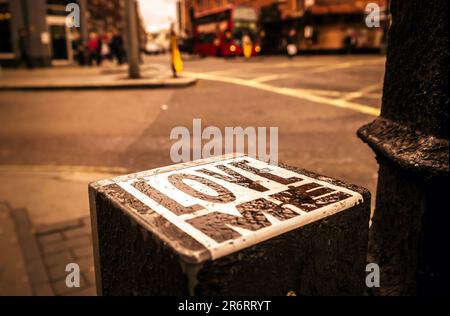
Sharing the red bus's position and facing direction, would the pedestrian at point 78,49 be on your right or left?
on your right

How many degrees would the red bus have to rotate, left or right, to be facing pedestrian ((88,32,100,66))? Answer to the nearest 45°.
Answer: approximately 90° to its right

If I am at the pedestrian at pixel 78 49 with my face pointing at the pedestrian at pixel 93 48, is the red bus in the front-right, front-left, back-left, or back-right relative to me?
front-left

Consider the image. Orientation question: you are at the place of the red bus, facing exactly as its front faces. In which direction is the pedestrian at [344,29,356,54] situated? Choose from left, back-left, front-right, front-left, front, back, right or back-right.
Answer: front-left

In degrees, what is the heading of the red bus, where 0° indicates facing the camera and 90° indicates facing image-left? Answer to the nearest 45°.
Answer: approximately 315°

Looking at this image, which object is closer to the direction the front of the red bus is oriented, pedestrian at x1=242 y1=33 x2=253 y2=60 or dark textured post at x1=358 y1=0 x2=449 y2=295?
the pedestrian

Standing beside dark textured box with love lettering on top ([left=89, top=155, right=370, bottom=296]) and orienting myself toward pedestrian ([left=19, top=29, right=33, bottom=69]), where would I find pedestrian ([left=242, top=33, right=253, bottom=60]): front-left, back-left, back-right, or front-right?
front-right

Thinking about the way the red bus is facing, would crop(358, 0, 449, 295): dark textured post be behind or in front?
in front

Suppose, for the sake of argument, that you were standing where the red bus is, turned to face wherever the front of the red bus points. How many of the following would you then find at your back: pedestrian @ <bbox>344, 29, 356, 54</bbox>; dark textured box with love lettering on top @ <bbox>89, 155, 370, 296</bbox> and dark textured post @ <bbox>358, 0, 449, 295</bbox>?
0

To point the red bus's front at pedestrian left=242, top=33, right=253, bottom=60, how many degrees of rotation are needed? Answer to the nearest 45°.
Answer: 0° — it already faces them
